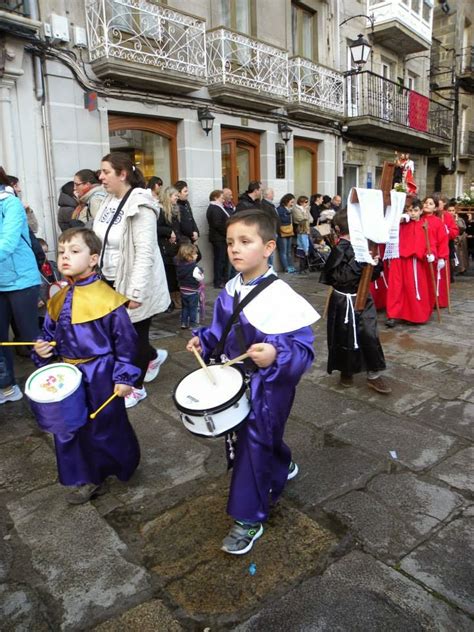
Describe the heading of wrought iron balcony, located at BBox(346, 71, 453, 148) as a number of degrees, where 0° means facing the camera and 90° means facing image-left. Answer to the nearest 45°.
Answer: approximately 315°

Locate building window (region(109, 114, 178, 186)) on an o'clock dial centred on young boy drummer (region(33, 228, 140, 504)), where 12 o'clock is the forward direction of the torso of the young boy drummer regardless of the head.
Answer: The building window is roughly at 5 o'clock from the young boy drummer.

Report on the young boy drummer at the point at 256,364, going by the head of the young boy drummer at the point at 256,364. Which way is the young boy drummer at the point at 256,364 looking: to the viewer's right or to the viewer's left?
to the viewer's left

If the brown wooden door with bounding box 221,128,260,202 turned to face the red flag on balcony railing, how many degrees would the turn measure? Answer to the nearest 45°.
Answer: approximately 90° to its left

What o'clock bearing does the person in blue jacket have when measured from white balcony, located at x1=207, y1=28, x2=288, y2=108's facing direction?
The person in blue jacket is roughly at 2 o'clock from the white balcony.

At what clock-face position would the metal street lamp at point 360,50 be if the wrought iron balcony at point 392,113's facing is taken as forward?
The metal street lamp is roughly at 2 o'clock from the wrought iron balcony.

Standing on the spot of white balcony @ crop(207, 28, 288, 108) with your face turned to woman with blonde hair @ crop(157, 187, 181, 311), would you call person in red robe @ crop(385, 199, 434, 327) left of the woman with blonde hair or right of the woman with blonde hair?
left

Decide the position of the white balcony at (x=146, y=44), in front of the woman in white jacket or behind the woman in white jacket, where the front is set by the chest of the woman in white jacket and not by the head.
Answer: behind

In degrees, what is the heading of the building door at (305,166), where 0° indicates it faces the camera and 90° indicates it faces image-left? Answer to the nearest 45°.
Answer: approximately 315°
